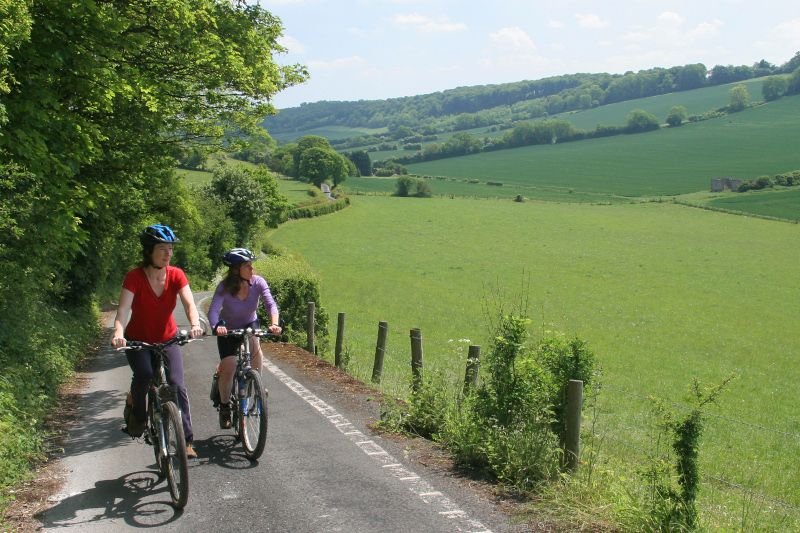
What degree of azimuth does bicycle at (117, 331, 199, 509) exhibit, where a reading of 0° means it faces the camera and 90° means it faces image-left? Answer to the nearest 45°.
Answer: approximately 0°

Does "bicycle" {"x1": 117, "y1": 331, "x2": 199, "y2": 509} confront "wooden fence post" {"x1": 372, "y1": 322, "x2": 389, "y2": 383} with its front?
no

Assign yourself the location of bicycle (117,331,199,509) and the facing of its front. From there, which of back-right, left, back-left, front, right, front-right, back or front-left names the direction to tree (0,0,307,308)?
back

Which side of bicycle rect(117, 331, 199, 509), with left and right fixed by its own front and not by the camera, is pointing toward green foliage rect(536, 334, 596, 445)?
left

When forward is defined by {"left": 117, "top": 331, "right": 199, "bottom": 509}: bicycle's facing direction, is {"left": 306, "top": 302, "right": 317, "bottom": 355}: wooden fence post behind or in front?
behind

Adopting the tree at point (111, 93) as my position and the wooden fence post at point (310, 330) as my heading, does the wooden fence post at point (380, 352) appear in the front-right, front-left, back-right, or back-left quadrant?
front-right

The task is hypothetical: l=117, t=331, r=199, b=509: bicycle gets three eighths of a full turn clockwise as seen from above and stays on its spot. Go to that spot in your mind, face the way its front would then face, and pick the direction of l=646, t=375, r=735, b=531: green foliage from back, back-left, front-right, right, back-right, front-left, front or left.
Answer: back

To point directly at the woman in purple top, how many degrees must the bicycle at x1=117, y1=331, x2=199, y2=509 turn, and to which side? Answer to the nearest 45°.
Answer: approximately 135° to its left

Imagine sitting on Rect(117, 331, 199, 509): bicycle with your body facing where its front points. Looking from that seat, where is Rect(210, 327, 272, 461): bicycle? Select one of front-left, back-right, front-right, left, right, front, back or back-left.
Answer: back-left

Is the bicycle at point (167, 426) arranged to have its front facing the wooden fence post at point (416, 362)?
no
